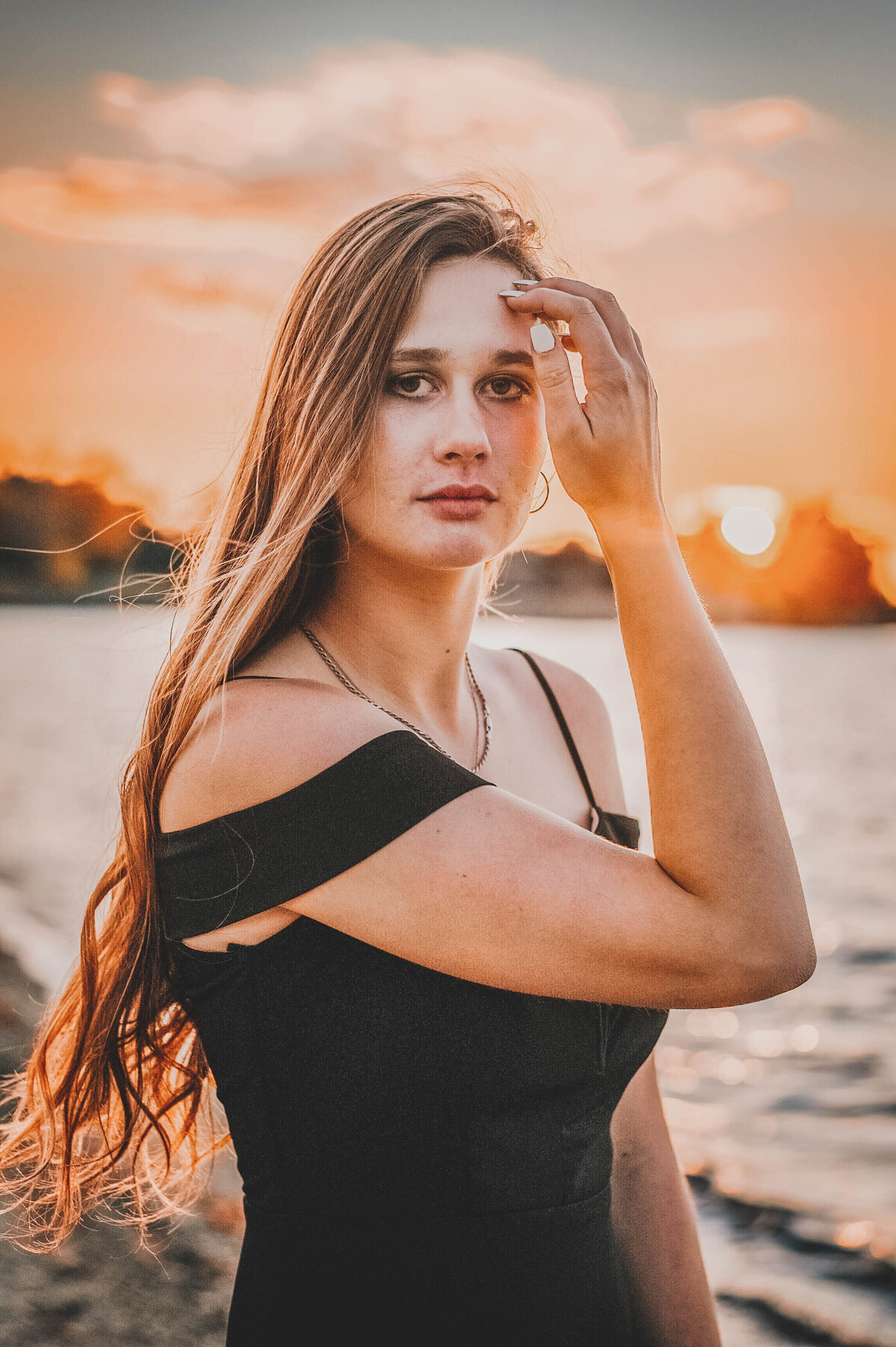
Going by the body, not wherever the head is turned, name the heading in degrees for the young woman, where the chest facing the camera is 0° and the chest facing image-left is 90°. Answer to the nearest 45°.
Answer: approximately 315°

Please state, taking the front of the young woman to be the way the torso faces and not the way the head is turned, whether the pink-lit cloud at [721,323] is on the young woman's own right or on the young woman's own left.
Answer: on the young woman's own left
